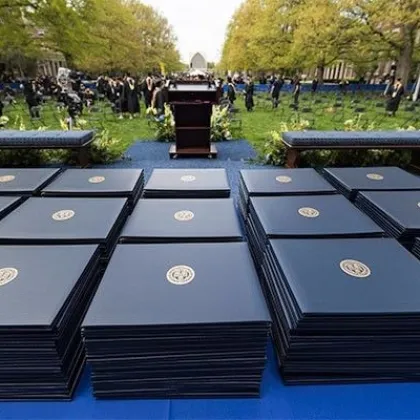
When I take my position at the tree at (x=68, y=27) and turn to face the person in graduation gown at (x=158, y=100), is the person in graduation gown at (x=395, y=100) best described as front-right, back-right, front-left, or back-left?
front-left

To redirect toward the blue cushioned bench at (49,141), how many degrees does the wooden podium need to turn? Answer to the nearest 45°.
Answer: approximately 135° to its left

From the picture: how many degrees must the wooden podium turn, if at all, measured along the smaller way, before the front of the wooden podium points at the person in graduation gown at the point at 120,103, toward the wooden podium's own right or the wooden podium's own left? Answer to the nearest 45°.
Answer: approximately 45° to the wooden podium's own left

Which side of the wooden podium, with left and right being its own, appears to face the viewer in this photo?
back

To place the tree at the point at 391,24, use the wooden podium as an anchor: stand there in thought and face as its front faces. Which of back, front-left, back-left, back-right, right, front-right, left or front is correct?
front-right

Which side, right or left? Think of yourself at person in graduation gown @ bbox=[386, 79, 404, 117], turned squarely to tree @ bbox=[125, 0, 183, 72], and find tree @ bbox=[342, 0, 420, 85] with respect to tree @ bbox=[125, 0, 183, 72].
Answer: right

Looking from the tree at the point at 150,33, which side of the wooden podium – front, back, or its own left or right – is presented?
front

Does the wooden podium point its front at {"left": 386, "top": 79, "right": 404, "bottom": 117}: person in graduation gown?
no

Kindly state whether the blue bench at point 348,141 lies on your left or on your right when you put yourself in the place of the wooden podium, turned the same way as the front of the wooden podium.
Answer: on your right

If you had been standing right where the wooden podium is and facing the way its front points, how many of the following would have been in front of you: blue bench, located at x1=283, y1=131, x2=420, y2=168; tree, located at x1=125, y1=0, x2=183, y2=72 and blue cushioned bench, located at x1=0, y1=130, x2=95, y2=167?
1

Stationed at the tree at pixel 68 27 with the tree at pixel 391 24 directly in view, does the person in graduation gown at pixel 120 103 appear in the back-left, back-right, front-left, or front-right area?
front-right

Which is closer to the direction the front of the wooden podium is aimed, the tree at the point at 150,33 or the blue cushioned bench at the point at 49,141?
the tree

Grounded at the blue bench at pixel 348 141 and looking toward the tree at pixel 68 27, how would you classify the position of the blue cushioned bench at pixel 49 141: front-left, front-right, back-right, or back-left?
front-left

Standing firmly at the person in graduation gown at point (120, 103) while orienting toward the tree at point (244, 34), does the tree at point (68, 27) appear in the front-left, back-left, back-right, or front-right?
front-left

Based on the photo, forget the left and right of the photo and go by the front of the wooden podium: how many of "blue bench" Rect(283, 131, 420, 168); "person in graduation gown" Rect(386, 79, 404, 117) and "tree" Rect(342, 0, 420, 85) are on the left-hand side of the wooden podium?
0

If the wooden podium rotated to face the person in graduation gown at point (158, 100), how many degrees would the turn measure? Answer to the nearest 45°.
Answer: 0° — it already faces them
